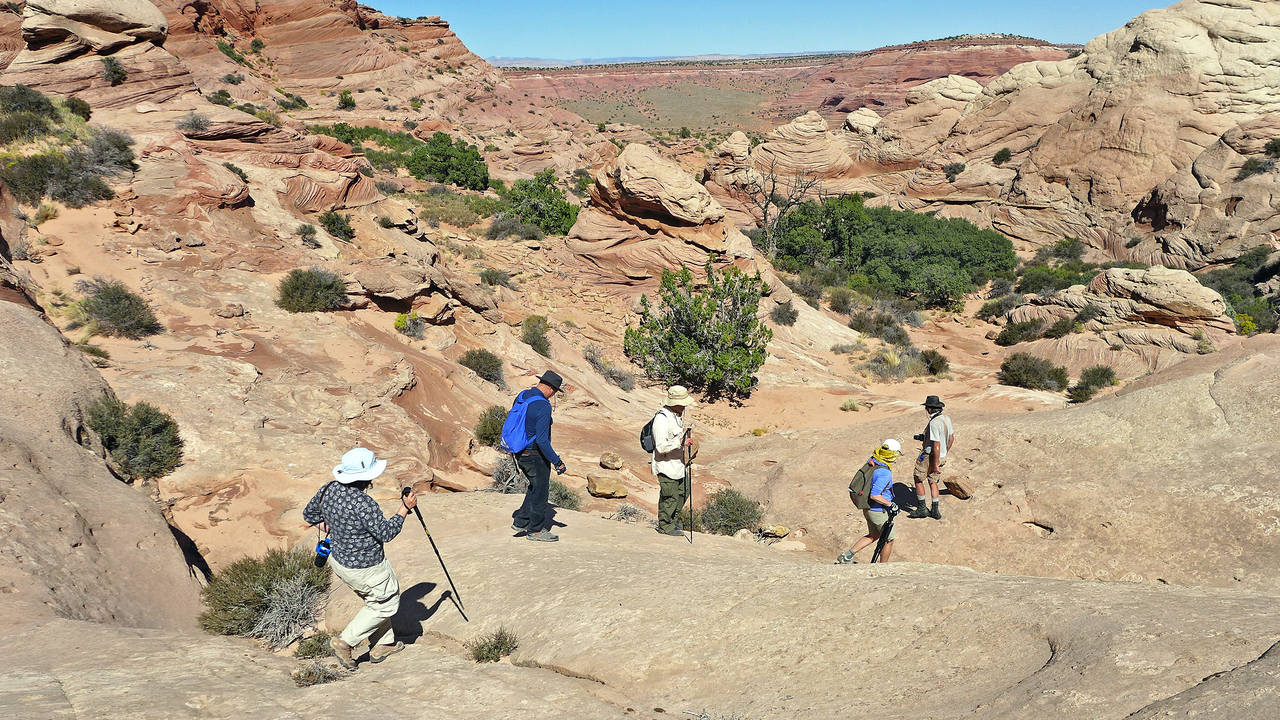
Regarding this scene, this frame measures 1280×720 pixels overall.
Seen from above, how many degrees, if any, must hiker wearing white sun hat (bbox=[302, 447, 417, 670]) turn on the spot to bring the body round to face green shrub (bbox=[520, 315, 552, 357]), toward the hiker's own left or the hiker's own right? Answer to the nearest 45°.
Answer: approximately 45° to the hiker's own left

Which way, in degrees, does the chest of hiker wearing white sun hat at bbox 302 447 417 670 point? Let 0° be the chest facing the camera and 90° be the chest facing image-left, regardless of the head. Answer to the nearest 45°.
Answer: approximately 225°
